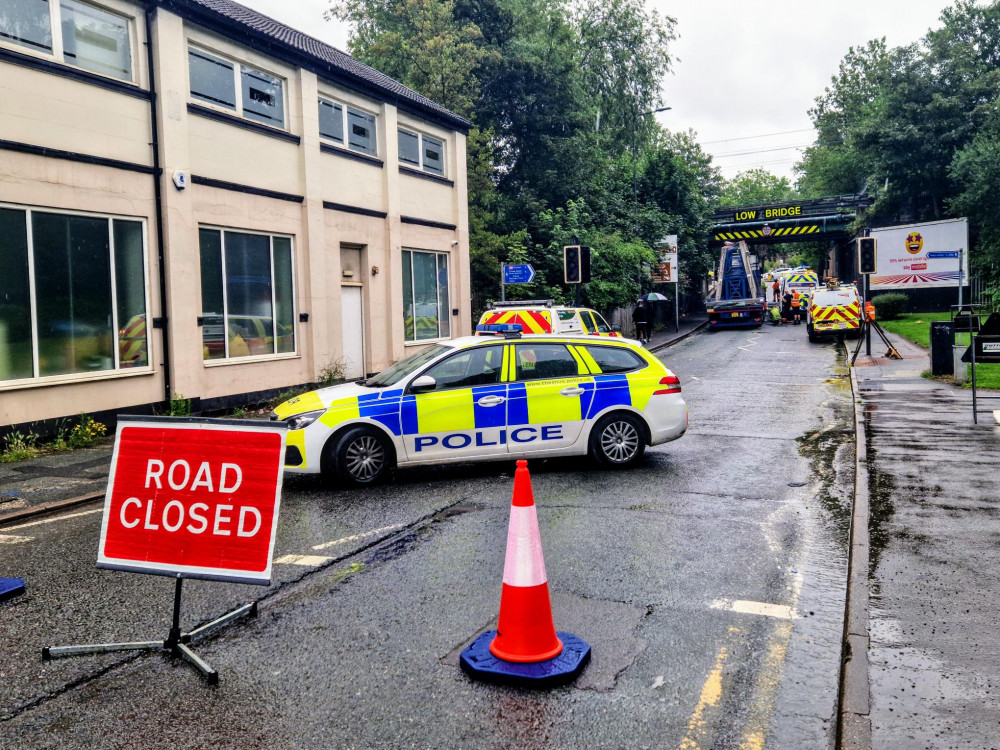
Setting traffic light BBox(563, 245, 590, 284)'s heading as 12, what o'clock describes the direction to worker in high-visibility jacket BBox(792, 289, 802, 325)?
The worker in high-visibility jacket is roughly at 7 o'clock from the traffic light.

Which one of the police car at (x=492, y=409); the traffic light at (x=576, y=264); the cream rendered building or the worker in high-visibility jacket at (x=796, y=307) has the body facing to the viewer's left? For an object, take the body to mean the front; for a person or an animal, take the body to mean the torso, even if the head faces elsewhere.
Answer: the police car

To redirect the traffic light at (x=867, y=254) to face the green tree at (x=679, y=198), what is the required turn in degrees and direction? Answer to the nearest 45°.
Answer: approximately 135° to its right

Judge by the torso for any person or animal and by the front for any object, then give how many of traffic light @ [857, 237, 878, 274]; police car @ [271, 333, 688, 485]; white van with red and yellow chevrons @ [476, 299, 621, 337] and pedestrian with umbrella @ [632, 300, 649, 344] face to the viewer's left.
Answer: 1

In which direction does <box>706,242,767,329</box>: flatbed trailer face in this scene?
away from the camera

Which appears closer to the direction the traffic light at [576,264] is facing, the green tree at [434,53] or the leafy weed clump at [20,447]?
the leafy weed clump

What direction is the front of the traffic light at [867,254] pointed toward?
toward the camera

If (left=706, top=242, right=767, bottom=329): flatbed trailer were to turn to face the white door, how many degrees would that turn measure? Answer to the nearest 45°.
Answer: approximately 180°

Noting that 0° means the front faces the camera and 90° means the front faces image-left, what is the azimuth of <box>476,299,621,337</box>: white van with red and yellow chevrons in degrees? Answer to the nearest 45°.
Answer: approximately 225°

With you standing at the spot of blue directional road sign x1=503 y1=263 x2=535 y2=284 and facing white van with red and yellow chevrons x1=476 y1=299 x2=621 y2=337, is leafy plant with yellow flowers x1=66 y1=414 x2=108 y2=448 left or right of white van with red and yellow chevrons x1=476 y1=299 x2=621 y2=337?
right

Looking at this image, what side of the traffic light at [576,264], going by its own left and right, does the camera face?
front

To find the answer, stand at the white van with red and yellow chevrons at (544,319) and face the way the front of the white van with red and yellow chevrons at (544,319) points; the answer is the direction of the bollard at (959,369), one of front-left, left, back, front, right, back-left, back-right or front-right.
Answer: front-right

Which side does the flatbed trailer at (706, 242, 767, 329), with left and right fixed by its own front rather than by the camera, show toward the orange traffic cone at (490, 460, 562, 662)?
back

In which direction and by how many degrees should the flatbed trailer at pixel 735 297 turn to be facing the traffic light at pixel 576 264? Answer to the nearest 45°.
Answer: approximately 180°

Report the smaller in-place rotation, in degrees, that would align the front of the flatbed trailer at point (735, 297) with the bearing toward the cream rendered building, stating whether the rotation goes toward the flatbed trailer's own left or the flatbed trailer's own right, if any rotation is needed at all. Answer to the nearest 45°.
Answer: approximately 180°
